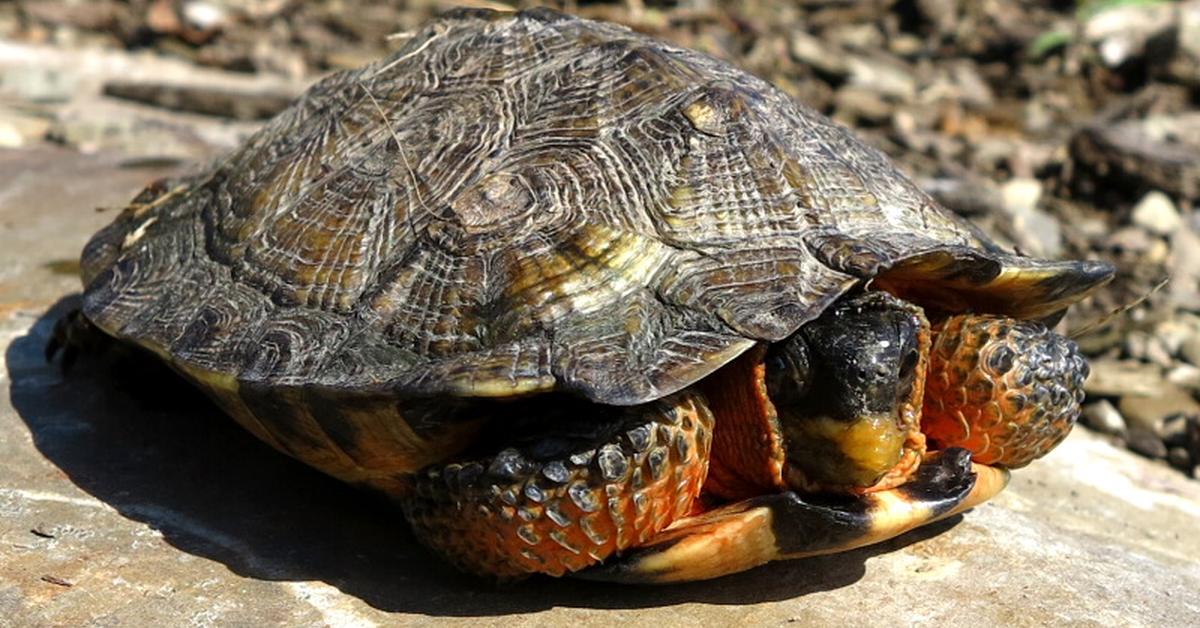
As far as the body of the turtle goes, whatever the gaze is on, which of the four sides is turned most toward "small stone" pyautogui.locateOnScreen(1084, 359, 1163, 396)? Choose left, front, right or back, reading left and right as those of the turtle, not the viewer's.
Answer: left

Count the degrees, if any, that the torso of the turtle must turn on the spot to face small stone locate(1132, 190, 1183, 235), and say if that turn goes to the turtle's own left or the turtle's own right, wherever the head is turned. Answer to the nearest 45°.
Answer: approximately 90° to the turtle's own left

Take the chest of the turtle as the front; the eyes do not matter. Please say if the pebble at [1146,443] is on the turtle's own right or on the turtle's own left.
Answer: on the turtle's own left

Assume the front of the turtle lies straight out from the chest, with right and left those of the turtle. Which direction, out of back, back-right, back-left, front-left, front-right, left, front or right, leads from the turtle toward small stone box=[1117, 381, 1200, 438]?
left

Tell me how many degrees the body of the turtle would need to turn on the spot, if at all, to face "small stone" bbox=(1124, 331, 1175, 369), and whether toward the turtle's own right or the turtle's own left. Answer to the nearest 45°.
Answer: approximately 90° to the turtle's own left

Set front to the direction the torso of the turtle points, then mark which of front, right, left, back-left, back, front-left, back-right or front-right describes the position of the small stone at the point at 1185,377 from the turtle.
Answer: left

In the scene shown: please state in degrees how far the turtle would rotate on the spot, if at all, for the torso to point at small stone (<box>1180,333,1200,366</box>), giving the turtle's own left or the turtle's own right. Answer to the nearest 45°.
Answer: approximately 90° to the turtle's own left

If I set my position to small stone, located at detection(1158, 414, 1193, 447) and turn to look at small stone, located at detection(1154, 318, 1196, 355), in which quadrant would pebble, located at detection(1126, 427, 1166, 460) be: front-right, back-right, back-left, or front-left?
back-left

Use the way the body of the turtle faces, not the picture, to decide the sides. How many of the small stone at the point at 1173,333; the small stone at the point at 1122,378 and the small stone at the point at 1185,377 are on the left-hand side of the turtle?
3

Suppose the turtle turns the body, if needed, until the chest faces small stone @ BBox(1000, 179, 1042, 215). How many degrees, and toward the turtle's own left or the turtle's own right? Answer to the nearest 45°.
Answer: approximately 90° to the turtle's own left

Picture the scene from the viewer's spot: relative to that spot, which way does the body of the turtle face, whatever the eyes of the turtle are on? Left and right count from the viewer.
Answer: facing the viewer and to the right of the viewer
